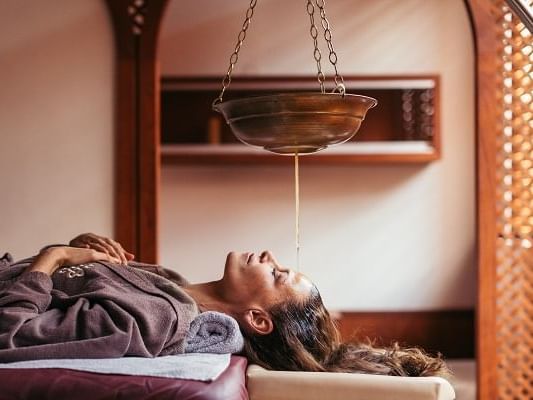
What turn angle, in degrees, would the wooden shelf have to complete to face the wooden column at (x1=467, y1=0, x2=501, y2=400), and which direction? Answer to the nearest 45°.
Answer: approximately 45° to its left

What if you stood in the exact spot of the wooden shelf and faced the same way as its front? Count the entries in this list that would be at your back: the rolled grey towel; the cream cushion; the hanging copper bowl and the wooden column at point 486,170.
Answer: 0

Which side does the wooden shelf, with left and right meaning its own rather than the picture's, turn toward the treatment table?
front

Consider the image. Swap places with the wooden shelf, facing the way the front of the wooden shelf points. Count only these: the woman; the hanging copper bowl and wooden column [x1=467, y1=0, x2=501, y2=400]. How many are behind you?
0

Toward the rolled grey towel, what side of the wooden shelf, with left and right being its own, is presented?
front

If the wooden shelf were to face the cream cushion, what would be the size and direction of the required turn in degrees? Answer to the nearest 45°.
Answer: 0° — it already faces it

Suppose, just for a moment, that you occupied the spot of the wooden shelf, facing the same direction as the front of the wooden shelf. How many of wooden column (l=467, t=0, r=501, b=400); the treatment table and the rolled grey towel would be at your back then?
0

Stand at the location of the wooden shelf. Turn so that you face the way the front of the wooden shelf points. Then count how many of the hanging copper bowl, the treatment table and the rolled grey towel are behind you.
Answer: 0

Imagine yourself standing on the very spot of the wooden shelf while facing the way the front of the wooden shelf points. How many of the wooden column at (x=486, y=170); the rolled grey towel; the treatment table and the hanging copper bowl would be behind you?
0

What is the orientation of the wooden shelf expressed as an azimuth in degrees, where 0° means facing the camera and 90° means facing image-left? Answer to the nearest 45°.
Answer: approximately 0°

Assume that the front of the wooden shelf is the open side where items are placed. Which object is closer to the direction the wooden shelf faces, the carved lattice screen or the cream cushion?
the cream cushion

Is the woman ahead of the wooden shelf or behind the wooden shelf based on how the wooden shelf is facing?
ahead
